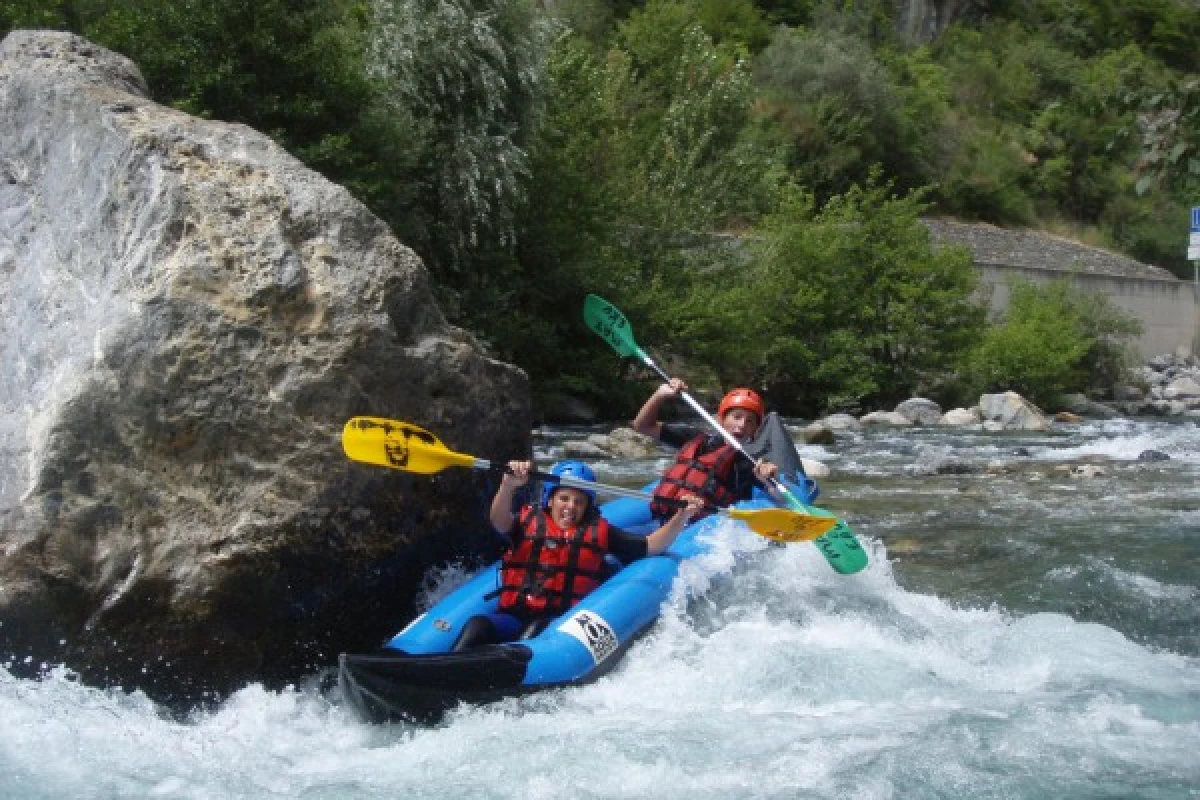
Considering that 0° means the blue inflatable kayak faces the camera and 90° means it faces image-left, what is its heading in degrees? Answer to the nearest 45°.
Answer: approximately 45°

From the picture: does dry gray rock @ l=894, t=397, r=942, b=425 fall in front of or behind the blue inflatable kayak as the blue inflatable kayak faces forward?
behind

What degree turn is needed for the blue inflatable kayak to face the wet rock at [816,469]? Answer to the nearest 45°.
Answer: approximately 135° to its right

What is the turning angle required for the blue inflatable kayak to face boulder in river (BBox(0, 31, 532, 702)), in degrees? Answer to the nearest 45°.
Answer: approximately 45° to its right

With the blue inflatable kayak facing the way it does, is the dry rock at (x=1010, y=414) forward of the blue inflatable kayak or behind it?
behind

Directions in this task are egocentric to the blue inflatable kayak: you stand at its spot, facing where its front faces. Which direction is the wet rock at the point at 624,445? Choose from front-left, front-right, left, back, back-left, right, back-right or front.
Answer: back-right

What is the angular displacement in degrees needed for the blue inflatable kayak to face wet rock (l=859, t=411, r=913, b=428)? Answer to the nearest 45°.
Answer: approximately 135° to its right

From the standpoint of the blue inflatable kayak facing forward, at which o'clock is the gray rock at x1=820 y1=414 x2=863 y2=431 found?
The gray rock is roughly at 5 o'clock from the blue inflatable kayak.

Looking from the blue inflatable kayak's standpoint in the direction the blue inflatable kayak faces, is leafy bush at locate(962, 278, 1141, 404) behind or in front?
behind

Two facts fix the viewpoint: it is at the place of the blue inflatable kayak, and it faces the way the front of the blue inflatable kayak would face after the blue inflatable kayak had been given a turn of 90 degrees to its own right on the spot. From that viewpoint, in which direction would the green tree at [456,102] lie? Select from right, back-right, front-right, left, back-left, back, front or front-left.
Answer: front-right

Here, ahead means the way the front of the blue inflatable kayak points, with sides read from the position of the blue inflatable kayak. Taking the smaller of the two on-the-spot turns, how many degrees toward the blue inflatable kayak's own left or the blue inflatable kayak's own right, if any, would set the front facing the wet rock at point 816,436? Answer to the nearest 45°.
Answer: approximately 135° to the blue inflatable kayak's own right
